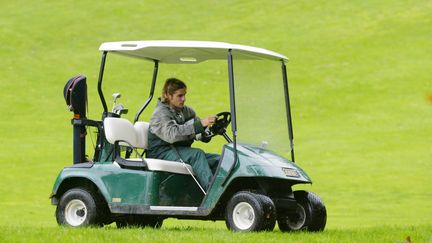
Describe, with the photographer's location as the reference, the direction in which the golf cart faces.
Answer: facing the viewer and to the right of the viewer
